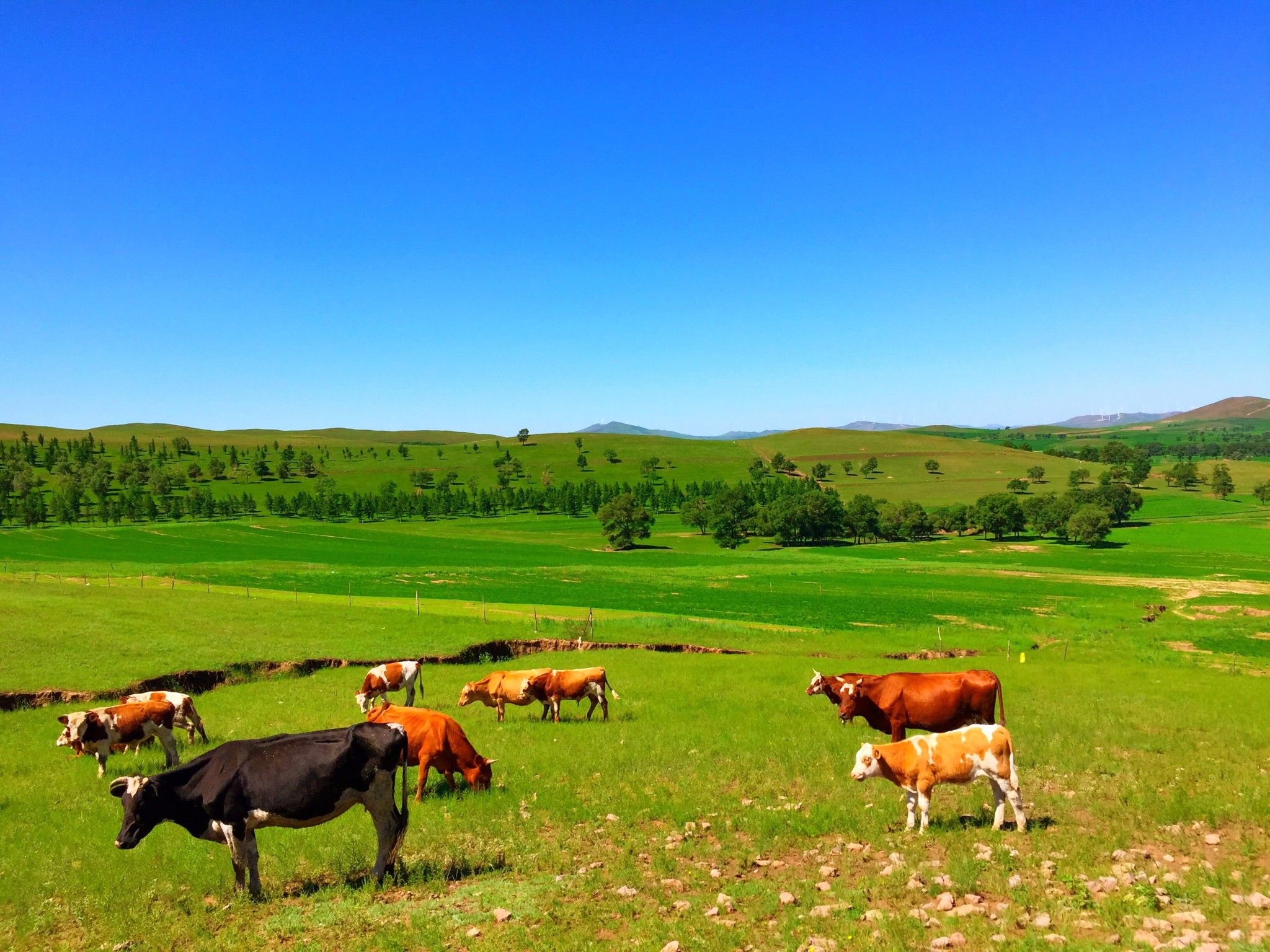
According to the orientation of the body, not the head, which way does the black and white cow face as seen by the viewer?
to the viewer's left

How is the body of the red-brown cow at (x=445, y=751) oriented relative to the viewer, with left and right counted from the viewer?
facing the viewer and to the right of the viewer

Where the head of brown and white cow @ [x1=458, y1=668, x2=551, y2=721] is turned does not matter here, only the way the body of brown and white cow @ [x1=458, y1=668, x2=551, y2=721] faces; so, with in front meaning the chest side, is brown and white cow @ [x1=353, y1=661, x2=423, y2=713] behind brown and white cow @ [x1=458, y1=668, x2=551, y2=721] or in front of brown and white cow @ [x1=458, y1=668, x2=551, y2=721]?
in front

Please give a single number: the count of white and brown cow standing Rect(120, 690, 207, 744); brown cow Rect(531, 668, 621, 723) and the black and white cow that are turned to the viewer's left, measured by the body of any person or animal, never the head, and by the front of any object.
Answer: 3

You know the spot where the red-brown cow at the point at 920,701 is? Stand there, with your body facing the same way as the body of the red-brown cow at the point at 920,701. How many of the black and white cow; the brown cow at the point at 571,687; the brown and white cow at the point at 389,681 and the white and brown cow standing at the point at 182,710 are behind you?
0

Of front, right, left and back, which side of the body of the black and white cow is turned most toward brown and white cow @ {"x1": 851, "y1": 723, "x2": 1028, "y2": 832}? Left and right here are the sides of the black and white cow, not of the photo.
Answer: back

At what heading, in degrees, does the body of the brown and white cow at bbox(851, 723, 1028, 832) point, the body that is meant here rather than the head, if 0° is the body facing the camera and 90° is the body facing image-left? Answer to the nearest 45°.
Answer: approximately 90°

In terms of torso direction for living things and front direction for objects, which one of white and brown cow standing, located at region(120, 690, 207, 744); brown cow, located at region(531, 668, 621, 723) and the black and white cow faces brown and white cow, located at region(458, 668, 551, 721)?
the brown cow

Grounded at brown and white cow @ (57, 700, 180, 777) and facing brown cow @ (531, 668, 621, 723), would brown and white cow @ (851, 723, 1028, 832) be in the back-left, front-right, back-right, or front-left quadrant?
front-right

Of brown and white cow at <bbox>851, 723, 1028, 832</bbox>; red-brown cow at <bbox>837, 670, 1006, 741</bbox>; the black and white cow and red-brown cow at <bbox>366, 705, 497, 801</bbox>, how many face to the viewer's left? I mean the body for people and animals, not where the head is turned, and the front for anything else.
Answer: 3

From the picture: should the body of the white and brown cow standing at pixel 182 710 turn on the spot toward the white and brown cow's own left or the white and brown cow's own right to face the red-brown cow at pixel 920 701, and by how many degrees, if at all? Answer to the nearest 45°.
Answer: approximately 135° to the white and brown cow's own left

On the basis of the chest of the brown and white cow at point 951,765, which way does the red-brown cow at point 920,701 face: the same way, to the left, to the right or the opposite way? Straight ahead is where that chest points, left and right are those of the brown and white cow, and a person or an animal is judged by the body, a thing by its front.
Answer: the same way

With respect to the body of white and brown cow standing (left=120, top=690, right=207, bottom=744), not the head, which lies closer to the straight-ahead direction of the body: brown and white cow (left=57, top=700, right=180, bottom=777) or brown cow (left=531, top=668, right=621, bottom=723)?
the brown and white cow

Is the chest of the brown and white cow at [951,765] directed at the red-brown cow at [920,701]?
no

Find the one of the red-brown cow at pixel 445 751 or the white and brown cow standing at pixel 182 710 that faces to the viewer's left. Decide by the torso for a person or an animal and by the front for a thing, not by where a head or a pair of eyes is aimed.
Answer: the white and brown cow standing

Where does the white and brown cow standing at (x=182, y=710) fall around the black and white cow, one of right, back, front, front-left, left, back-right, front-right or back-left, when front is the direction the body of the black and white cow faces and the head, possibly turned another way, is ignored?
right

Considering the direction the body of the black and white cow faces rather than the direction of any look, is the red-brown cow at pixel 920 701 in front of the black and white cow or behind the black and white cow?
behind

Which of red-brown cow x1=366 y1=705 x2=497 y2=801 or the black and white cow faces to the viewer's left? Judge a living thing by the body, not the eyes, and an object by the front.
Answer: the black and white cow

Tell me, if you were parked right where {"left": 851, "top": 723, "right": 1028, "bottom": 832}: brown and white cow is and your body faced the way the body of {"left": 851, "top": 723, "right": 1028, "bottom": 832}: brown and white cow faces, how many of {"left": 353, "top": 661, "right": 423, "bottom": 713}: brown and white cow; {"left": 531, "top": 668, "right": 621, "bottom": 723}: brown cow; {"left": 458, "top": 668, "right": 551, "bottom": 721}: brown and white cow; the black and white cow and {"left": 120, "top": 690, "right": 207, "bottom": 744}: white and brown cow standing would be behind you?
0

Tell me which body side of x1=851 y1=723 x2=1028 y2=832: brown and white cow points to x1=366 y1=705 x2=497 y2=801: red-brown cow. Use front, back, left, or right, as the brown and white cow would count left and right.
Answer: front

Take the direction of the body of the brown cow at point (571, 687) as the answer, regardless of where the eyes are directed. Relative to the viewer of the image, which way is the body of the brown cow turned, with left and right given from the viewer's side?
facing to the left of the viewer
